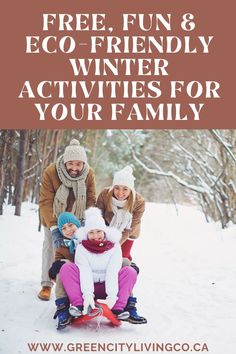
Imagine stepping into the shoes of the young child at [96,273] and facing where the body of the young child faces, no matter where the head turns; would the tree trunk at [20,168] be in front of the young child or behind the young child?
behind

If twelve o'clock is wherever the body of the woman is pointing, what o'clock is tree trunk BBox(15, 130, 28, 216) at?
The tree trunk is roughly at 5 o'clock from the woman.

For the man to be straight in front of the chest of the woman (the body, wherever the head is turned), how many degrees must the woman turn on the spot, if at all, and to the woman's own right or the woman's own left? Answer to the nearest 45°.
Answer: approximately 90° to the woman's own right

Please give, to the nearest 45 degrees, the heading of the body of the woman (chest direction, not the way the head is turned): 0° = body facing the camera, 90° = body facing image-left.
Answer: approximately 0°

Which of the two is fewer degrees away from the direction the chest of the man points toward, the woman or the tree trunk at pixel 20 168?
the woman

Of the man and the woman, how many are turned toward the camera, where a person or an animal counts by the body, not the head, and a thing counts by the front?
2
